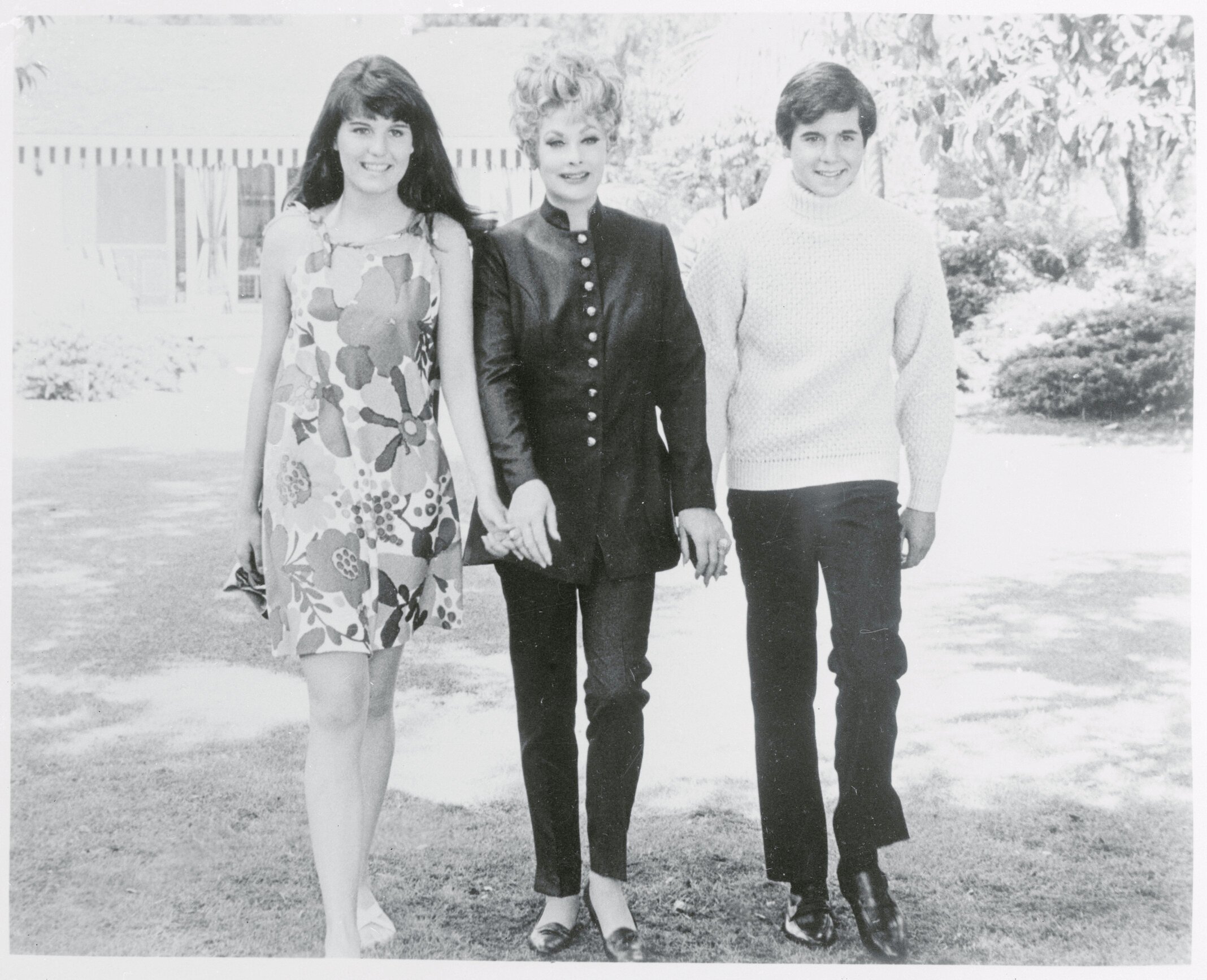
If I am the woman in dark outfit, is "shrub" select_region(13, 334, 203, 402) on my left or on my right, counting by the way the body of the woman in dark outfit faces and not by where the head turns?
on my right

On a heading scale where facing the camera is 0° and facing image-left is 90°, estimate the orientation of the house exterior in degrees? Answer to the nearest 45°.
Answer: approximately 0°

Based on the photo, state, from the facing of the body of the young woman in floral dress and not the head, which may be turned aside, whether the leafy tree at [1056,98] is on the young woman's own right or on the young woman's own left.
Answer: on the young woman's own left

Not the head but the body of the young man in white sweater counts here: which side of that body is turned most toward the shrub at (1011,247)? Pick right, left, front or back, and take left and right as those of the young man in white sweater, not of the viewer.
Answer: back

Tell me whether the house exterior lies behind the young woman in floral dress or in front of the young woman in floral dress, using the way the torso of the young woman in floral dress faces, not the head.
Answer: behind
